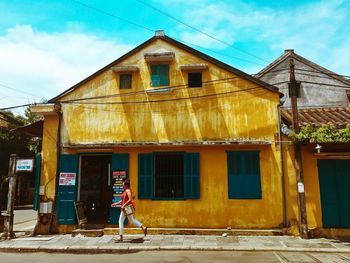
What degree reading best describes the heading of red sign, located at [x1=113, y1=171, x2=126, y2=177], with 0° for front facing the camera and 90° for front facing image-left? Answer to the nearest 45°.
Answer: approximately 0°

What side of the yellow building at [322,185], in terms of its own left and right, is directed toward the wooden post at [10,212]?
right

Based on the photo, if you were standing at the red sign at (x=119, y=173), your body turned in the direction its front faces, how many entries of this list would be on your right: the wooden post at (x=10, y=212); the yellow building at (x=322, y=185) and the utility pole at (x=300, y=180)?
1

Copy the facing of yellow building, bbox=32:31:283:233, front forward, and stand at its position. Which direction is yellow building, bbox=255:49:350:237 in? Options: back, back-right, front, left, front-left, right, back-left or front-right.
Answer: left

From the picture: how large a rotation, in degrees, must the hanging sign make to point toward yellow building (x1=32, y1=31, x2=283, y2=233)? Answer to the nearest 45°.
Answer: approximately 45° to its left

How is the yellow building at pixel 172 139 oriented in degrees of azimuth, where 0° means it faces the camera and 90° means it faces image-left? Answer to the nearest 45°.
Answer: approximately 0°

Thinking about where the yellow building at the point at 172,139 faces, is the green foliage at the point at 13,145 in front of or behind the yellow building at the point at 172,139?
behind

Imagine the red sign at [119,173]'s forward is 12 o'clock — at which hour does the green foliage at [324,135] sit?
The green foliage is roughly at 10 o'clock from the red sign.

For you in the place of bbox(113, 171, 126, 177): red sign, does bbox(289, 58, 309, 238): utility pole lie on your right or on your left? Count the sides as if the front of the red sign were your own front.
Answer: on your left
